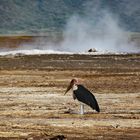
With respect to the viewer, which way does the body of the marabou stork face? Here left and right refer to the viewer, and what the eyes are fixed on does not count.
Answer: facing to the left of the viewer
